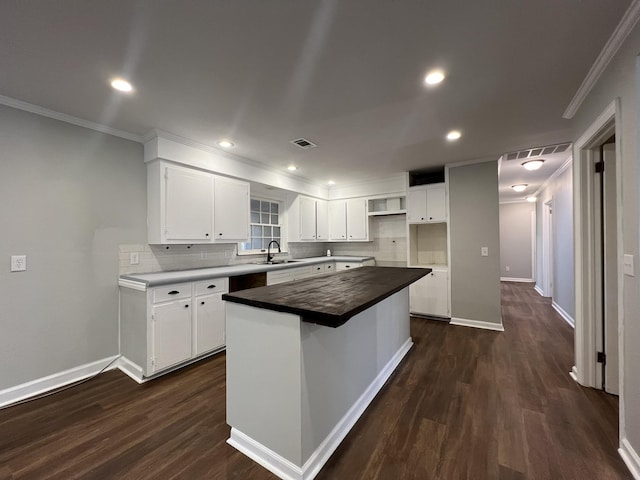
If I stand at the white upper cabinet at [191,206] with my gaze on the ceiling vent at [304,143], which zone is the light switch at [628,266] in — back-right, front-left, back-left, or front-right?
front-right

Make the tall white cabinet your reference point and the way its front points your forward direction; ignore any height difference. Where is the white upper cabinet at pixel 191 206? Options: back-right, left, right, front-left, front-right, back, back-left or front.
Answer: front-right

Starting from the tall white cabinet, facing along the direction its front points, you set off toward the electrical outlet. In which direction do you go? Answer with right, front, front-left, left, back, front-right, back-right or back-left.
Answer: front-right

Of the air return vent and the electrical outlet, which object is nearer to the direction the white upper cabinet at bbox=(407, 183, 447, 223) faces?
the electrical outlet

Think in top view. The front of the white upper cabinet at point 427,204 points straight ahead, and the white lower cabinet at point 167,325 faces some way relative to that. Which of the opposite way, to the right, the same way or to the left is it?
to the left

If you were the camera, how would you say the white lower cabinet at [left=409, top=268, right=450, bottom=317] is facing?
facing the viewer

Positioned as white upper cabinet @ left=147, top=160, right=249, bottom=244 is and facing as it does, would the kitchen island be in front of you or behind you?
in front

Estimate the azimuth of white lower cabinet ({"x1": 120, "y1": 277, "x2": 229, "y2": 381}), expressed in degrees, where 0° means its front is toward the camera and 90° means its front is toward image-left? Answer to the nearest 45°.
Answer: approximately 315°

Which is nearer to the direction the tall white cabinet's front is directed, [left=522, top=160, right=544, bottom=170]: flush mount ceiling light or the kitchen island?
the kitchen island

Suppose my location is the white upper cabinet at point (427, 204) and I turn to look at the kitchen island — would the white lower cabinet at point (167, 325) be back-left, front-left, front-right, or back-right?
front-right

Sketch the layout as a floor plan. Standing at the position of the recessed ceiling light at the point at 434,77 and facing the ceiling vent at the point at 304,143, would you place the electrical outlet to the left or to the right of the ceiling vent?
left

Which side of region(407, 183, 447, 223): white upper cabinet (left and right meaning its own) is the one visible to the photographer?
front
